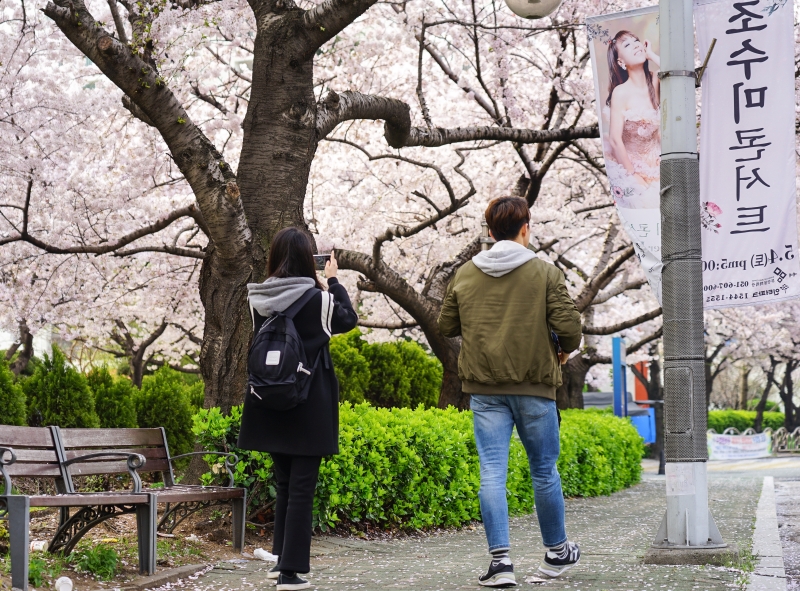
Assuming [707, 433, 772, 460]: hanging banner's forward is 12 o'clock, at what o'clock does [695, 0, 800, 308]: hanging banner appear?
[695, 0, 800, 308]: hanging banner is roughly at 12 o'clock from [707, 433, 772, 460]: hanging banner.

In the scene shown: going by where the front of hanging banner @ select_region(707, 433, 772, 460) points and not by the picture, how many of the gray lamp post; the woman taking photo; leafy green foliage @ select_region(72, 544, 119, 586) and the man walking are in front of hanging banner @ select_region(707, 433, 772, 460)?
4

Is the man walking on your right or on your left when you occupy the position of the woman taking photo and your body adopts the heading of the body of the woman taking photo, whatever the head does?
on your right

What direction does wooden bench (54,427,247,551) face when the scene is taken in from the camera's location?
facing the viewer and to the right of the viewer

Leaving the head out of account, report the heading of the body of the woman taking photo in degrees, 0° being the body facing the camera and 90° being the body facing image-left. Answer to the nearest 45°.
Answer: approximately 225°

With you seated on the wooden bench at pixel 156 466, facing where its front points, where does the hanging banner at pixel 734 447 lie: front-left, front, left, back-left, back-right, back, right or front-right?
left

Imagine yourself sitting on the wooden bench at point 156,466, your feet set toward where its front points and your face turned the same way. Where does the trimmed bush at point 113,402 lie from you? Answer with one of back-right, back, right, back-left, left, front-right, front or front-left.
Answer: back-left

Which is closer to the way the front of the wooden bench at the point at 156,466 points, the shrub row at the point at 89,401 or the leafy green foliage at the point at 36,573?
the leafy green foliage

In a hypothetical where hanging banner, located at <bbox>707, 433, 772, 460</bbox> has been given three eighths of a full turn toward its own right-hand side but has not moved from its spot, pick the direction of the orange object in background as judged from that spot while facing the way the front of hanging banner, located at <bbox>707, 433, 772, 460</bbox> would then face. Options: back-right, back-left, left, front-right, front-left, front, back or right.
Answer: front-left

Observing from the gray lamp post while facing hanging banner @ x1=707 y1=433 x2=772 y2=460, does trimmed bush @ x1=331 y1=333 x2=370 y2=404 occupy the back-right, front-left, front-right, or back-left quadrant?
front-left

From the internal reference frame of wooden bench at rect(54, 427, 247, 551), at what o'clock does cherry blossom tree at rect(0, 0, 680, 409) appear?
The cherry blossom tree is roughly at 8 o'clock from the wooden bench.

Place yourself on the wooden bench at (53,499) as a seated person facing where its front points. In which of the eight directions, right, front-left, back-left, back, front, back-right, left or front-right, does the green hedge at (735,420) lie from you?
left

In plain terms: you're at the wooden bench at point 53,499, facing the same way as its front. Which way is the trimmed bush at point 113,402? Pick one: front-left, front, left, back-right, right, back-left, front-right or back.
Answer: back-left

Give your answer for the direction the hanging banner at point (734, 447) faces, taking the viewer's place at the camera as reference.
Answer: facing the viewer
